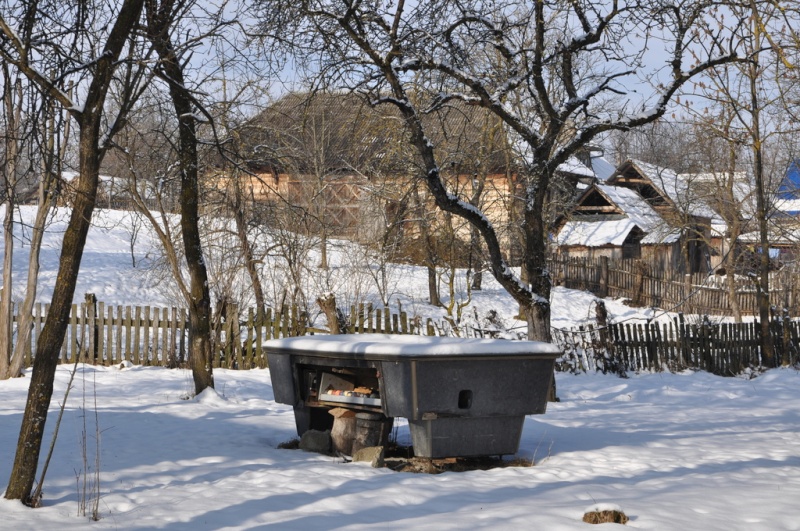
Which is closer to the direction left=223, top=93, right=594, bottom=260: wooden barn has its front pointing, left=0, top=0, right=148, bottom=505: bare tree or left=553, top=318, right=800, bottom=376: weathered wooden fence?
the bare tree

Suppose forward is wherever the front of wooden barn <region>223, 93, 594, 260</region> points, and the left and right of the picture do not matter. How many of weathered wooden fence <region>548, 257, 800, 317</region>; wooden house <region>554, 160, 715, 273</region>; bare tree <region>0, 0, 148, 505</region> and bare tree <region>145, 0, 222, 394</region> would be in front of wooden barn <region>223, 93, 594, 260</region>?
2

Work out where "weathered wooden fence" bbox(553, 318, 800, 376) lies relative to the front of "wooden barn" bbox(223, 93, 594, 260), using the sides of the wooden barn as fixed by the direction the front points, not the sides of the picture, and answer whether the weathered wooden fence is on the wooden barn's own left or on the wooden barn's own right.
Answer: on the wooden barn's own left

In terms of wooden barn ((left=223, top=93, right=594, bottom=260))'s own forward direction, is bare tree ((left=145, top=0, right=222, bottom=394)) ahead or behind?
ahead

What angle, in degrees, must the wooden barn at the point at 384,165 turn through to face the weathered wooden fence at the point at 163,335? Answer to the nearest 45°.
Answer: approximately 45° to its right

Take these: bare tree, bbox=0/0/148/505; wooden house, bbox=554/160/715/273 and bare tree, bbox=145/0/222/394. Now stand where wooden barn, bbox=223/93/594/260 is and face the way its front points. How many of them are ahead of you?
2

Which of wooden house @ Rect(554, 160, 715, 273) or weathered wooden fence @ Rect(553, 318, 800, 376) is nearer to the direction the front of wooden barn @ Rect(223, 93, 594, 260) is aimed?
the weathered wooden fence

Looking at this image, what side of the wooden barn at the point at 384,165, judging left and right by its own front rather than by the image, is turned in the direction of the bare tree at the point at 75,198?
front

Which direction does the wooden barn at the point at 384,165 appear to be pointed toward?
toward the camera
